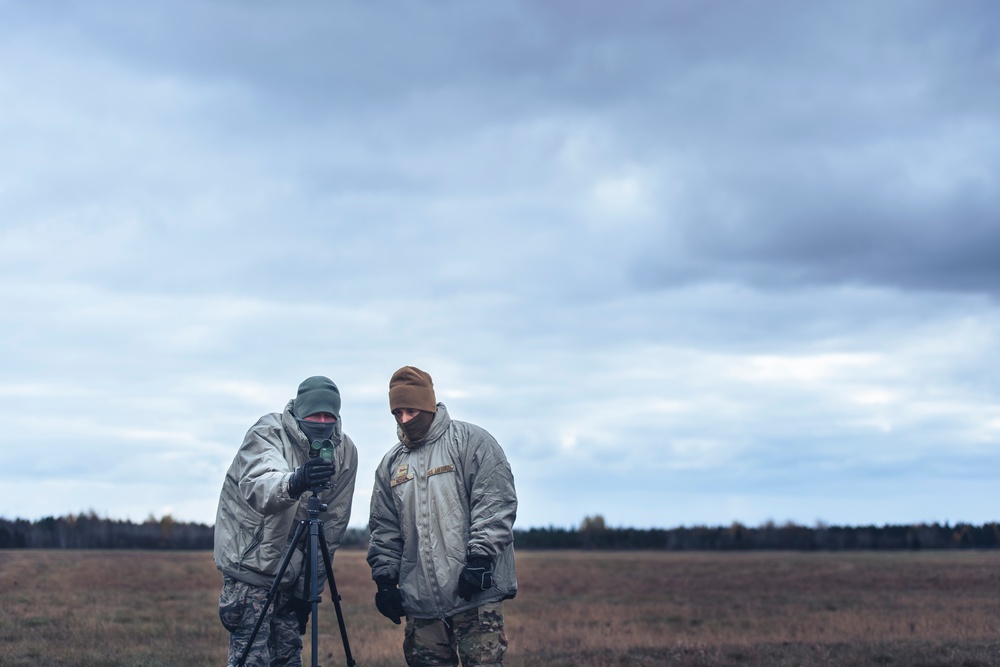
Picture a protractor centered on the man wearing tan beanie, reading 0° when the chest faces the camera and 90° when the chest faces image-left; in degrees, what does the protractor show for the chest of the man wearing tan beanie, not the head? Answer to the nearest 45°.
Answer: approximately 45°

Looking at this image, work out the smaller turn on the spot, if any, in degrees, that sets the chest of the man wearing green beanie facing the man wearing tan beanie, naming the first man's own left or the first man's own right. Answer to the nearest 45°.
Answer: approximately 45° to the first man's own left

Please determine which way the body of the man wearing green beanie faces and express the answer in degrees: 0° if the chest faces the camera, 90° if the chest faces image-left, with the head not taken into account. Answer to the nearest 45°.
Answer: approximately 315°

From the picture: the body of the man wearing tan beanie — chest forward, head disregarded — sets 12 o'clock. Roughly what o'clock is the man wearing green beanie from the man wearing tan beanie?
The man wearing green beanie is roughly at 2 o'clock from the man wearing tan beanie.

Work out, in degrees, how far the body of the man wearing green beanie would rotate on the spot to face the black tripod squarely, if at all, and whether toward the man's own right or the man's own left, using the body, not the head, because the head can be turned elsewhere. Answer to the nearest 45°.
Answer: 0° — they already face it

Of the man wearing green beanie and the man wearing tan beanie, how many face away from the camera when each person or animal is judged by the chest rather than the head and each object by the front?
0
